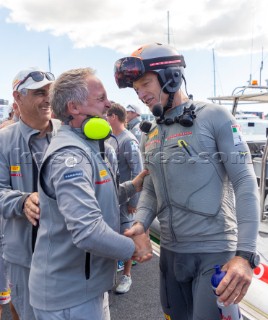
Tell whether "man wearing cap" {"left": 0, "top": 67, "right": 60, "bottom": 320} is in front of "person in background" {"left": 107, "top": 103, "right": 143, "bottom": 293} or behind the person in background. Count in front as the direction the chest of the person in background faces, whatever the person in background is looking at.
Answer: in front

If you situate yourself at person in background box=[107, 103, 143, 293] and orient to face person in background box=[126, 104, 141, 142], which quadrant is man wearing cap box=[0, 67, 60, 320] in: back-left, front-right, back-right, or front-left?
back-left

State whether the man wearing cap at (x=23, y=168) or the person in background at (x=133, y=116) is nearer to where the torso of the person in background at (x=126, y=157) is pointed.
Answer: the man wearing cap

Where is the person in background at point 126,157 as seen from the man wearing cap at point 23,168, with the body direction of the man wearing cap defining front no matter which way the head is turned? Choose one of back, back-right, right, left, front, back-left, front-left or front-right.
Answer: left

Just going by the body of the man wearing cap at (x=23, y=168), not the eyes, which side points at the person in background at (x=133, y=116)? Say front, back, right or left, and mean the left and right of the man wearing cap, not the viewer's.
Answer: left

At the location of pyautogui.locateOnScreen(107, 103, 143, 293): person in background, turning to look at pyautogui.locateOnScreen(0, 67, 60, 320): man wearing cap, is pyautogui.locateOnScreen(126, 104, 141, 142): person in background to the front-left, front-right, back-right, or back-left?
back-right

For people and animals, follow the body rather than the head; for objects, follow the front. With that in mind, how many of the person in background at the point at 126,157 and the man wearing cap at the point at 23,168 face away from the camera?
0

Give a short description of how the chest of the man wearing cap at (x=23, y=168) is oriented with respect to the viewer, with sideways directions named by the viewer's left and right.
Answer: facing the viewer and to the right of the viewer
